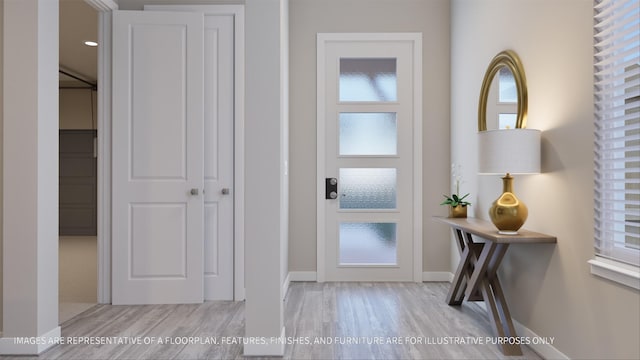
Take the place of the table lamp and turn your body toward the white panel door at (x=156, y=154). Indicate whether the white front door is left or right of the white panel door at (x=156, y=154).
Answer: right

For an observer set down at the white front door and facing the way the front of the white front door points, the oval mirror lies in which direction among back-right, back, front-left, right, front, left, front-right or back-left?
front-left

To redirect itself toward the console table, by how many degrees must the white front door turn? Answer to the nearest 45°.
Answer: approximately 45° to its left

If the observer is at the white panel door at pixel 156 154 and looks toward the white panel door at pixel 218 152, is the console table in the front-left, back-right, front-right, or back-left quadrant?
front-right

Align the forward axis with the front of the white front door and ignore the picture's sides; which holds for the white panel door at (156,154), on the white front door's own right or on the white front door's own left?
on the white front door's own right

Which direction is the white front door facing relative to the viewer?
toward the camera

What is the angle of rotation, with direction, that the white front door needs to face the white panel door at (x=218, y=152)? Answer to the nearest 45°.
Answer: approximately 45° to its right
